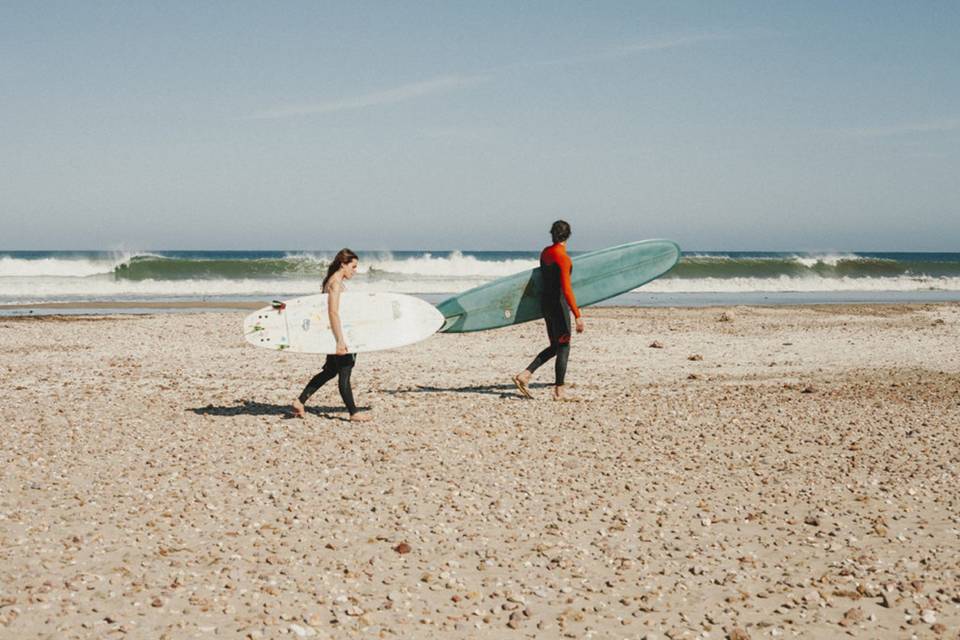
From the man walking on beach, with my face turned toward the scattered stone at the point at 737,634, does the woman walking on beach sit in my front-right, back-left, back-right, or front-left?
front-right

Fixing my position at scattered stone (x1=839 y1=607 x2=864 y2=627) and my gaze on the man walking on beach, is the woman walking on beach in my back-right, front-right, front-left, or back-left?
front-left

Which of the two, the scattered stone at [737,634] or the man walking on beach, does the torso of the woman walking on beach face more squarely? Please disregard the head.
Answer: the man walking on beach

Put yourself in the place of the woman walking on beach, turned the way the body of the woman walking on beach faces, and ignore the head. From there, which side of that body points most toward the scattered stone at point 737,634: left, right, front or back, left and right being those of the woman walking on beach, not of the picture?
right

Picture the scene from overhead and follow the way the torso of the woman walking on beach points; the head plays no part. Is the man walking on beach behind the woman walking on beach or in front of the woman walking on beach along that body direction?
in front

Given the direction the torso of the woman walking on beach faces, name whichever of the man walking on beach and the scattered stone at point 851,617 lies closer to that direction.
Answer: the man walking on beach

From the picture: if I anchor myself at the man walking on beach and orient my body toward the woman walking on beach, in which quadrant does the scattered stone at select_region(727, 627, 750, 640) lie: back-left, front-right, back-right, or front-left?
front-left

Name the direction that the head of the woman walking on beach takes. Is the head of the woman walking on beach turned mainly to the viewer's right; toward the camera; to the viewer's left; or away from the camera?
to the viewer's right

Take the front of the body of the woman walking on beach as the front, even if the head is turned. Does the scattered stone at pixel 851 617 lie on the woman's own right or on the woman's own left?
on the woman's own right

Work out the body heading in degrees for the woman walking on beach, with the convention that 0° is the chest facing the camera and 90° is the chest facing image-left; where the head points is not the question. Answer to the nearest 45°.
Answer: approximately 270°
